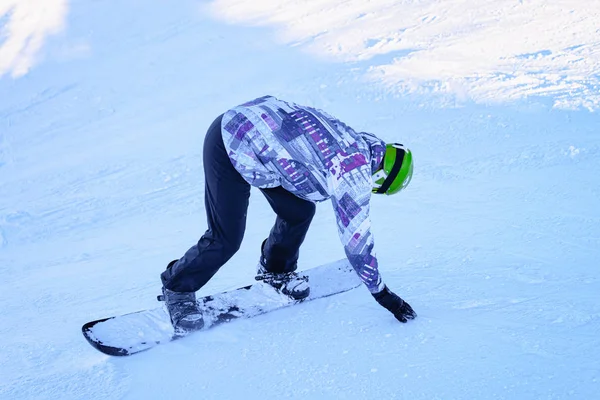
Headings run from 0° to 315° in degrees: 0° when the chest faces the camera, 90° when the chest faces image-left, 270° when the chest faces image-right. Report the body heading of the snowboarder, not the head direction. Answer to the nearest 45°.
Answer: approximately 270°
